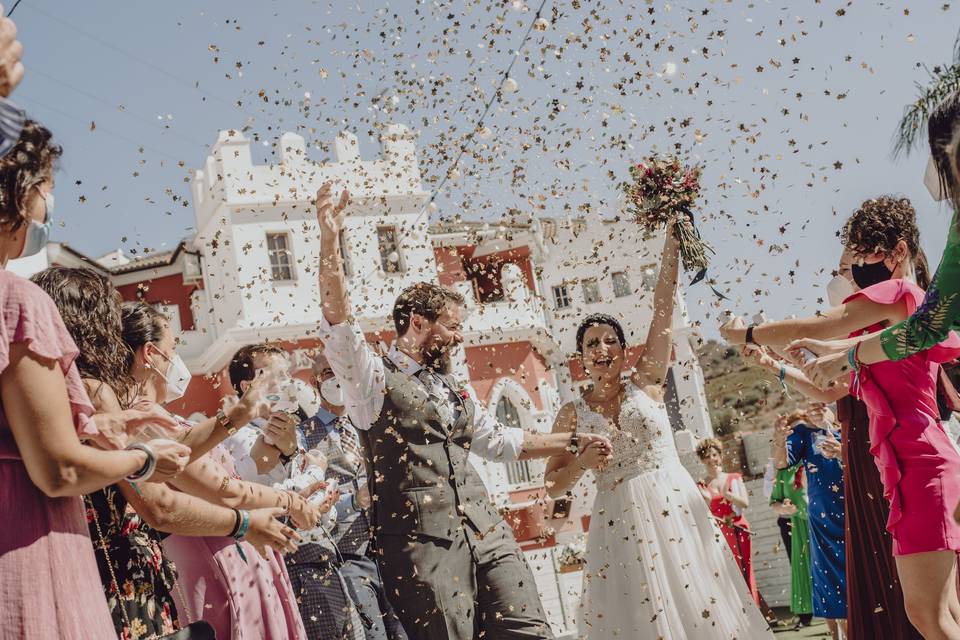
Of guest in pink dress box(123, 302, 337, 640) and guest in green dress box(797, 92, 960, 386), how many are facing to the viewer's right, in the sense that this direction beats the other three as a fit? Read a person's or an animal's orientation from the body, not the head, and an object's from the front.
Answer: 1

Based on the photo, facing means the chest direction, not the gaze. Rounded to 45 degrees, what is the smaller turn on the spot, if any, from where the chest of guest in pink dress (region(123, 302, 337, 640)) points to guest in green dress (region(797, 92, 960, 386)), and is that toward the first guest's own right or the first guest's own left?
approximately 45° to the first guest's own right

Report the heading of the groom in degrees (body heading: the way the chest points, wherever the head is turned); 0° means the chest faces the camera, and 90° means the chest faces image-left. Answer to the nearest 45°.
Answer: approximately 315°

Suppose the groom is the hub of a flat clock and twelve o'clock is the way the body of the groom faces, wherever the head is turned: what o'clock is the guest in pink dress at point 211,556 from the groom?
The guest in pink dress is roughly at 3 o'clock from the groom.

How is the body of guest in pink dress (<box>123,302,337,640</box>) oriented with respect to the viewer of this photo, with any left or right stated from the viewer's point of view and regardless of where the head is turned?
facing to the right of the viewer

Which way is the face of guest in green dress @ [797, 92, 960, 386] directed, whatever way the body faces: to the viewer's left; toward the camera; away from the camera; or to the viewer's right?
to the viewer's left

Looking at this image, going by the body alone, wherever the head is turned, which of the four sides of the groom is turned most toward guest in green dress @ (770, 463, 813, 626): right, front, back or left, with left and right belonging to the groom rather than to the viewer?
left

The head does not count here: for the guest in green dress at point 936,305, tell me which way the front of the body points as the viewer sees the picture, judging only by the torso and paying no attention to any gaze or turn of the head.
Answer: to the viewer's left

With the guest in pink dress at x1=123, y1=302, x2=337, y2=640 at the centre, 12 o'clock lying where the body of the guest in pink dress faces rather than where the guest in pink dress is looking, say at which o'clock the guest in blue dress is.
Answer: The guest in blue dress is roughly at 11 o'clock from the guest in pink dress.

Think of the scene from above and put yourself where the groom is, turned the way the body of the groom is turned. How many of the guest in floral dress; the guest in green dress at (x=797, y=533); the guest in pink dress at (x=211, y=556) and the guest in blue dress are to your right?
2

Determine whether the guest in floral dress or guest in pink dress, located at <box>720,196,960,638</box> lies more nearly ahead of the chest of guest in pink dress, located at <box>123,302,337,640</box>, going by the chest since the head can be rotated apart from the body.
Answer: the guest in pink dress

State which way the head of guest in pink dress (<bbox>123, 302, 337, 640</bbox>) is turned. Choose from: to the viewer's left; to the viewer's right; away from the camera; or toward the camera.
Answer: to the viewer's right
